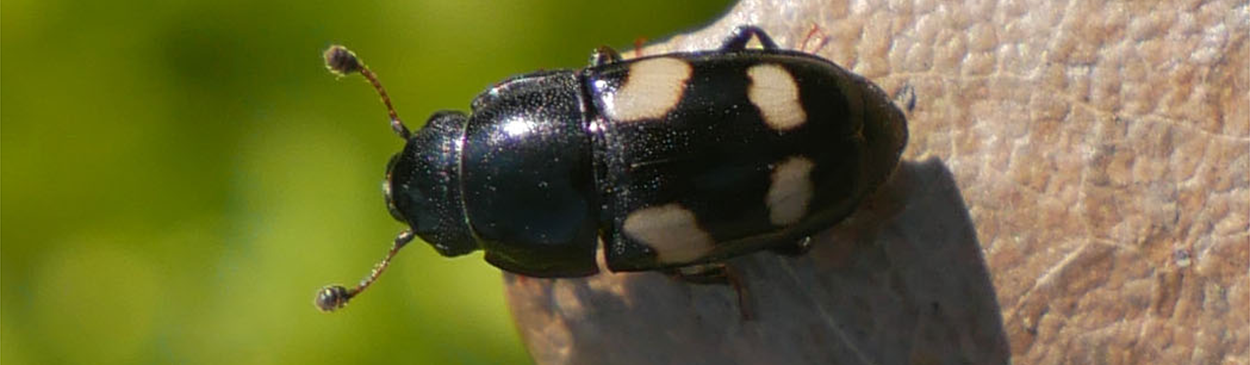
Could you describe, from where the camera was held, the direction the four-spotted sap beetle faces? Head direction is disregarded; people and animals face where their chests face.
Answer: facing to the left of the viewer
